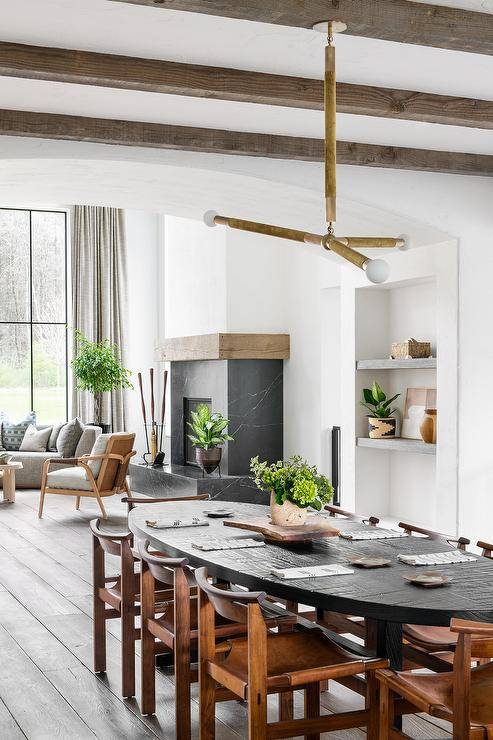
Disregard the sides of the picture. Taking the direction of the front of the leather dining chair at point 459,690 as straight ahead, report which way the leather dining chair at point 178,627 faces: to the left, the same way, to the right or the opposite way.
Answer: to the right

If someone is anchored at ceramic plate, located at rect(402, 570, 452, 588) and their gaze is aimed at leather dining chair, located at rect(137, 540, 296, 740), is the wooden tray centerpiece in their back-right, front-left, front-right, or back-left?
front-right

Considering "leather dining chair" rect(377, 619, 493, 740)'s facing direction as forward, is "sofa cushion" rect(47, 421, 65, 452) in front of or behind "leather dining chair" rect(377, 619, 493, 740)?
in front

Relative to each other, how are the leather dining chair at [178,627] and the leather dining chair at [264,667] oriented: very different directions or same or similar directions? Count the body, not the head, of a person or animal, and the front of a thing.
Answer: same or similar directions

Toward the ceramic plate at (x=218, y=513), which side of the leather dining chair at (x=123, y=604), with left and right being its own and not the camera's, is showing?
front

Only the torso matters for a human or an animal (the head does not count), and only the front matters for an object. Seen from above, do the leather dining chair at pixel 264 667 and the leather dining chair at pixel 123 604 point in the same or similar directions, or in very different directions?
same or similar directions

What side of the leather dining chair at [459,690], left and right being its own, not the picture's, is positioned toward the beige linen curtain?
front

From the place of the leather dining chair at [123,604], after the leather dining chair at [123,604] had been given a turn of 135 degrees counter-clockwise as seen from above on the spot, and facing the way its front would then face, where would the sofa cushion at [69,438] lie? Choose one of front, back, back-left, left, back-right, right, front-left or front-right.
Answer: right

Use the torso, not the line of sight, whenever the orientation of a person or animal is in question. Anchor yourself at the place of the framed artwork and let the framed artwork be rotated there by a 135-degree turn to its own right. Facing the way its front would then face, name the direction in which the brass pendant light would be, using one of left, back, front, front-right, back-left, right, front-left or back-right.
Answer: back-left

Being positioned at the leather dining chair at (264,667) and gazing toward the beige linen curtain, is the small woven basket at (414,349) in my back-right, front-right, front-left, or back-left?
front-right

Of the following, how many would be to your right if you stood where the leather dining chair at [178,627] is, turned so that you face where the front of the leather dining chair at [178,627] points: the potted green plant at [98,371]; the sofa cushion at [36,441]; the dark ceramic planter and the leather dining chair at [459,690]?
1

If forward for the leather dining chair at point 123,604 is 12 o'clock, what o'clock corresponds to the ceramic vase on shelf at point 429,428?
The ceramic vase on shelf is roughly at 12 o'clock from the leather dining chair.

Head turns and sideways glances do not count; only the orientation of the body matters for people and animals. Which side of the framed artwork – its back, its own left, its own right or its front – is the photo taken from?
front

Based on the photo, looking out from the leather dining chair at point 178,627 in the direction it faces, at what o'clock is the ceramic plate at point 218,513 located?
The ceramic plate is roughly at 11 o'clock from the leather dining chair.

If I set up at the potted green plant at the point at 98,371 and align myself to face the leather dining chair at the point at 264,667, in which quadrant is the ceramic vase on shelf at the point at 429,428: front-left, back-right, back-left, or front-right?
front-left

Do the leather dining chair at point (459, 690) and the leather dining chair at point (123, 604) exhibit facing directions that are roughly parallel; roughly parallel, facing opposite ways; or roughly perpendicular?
roughly perpendicular

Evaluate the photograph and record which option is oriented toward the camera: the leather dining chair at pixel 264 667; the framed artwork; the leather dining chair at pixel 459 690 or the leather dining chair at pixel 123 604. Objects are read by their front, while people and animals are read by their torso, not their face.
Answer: the framed artwork

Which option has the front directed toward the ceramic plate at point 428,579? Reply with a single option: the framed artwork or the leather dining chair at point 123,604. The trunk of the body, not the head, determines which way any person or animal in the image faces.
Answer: the framed artwork

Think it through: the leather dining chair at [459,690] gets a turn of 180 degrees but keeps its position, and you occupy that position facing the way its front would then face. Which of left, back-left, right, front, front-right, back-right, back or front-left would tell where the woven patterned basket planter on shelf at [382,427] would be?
back-left
